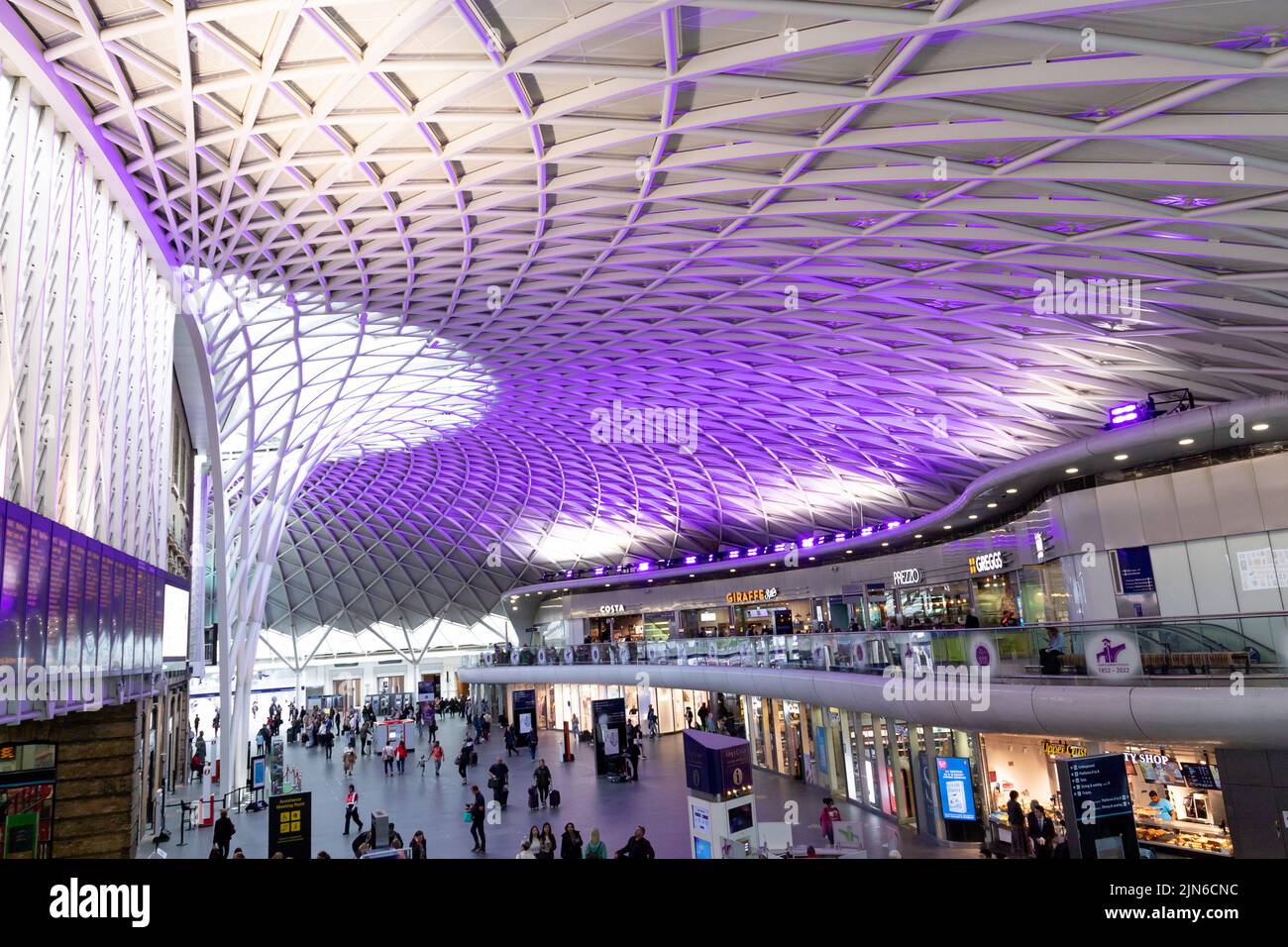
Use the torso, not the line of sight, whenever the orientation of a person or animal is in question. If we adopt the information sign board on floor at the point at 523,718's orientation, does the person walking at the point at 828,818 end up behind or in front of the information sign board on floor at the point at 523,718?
in front

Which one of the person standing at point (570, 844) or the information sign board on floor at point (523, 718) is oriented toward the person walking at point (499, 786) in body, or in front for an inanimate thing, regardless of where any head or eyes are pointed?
the information sign board on floor

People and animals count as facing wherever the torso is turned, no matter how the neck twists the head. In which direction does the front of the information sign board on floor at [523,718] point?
toward the camera

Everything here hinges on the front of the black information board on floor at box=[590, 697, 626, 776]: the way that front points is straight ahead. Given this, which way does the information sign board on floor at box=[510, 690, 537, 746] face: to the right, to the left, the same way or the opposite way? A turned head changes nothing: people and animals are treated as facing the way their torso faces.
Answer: the same way

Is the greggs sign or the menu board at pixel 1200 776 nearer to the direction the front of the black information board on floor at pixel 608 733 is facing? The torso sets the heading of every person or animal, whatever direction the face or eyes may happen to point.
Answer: the menu board

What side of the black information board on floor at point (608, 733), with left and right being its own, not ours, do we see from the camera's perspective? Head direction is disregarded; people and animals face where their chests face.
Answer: front

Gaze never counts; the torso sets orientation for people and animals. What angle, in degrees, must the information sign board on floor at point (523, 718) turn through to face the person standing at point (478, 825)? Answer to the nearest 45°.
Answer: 0° — it already faces them

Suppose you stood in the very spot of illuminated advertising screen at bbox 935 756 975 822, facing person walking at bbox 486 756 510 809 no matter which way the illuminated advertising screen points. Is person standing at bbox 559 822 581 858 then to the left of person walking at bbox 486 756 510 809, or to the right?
left

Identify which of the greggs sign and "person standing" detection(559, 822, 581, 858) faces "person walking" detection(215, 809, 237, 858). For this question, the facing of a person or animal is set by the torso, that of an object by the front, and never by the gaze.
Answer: the greggs sign

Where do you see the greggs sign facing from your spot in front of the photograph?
facing the viewer and to the left of the viewer

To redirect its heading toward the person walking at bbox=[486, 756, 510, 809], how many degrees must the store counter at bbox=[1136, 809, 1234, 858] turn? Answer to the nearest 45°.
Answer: approximately 45° to its right
